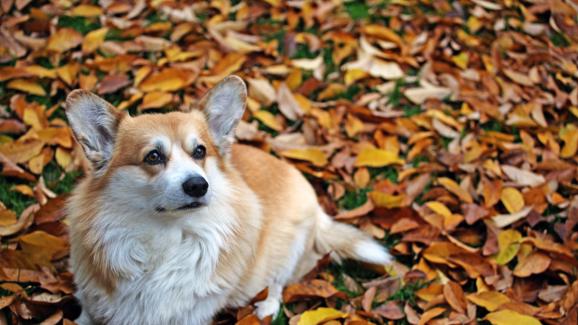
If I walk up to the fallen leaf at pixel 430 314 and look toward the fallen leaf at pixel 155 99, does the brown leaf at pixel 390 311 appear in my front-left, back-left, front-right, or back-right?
front-left

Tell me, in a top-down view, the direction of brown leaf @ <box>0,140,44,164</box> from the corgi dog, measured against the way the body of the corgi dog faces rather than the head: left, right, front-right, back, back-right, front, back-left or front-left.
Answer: right

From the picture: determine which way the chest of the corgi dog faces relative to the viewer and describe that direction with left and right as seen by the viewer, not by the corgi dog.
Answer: facing the viewer and to the left of the viewer

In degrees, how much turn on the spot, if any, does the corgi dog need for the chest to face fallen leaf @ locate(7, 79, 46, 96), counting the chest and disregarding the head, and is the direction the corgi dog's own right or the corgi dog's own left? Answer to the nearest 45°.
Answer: approximately 90° to the corgi dog's own right

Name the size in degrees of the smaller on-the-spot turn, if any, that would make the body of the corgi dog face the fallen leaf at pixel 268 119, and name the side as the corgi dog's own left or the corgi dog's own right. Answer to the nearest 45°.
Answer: approximately 135° to the corgi dog's own right

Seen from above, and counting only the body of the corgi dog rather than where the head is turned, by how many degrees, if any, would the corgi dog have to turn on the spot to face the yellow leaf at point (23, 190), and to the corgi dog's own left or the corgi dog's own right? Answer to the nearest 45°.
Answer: approximately 90° to the corgi dog's own right

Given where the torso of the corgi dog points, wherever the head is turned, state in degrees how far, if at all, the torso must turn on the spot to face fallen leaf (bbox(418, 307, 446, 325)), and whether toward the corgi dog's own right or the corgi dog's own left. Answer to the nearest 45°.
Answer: approximately 135° to the corgi dog's own left

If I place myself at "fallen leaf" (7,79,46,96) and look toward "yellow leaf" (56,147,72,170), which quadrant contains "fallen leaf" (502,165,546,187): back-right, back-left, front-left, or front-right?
front-left

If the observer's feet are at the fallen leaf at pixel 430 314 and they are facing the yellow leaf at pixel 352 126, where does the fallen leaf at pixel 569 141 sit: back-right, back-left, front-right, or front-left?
front-right

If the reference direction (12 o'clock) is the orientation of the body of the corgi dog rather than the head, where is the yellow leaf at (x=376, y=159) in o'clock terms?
The yellow leaf is roughly at 6 o'clock from the corgi dog.

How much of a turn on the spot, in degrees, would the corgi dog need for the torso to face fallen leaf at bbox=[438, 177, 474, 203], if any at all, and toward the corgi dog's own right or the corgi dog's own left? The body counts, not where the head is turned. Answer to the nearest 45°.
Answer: approximately 180°

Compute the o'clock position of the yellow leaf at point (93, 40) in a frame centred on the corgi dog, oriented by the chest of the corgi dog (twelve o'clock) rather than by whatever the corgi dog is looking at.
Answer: The yellow leaf is roughly at 4 o'clock from the corgi dog.

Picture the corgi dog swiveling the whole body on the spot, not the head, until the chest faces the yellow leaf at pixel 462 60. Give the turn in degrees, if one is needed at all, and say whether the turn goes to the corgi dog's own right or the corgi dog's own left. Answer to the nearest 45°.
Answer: approximately 180°

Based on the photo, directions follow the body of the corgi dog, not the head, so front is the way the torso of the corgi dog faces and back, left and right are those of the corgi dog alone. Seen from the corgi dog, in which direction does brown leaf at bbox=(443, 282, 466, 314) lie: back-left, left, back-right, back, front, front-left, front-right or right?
back-left

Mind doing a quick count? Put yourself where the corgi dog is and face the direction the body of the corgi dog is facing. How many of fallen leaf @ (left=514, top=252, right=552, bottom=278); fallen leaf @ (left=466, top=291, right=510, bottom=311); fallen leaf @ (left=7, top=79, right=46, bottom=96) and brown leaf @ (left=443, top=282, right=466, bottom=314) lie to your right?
1

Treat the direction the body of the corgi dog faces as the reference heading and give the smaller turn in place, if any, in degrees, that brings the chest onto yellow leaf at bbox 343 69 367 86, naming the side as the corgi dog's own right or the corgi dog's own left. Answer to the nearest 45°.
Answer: approximately 180°

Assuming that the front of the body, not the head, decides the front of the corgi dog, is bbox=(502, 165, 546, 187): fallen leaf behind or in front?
behind

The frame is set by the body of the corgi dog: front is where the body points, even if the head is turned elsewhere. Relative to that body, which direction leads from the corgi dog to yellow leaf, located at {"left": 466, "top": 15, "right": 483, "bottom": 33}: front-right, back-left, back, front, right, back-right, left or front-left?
back

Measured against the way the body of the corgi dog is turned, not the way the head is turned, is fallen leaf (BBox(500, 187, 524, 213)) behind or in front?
behind

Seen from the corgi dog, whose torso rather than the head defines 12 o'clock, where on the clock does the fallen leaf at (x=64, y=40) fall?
The fallen leaf is roughly at 4 o'clock from the corgi dog.
